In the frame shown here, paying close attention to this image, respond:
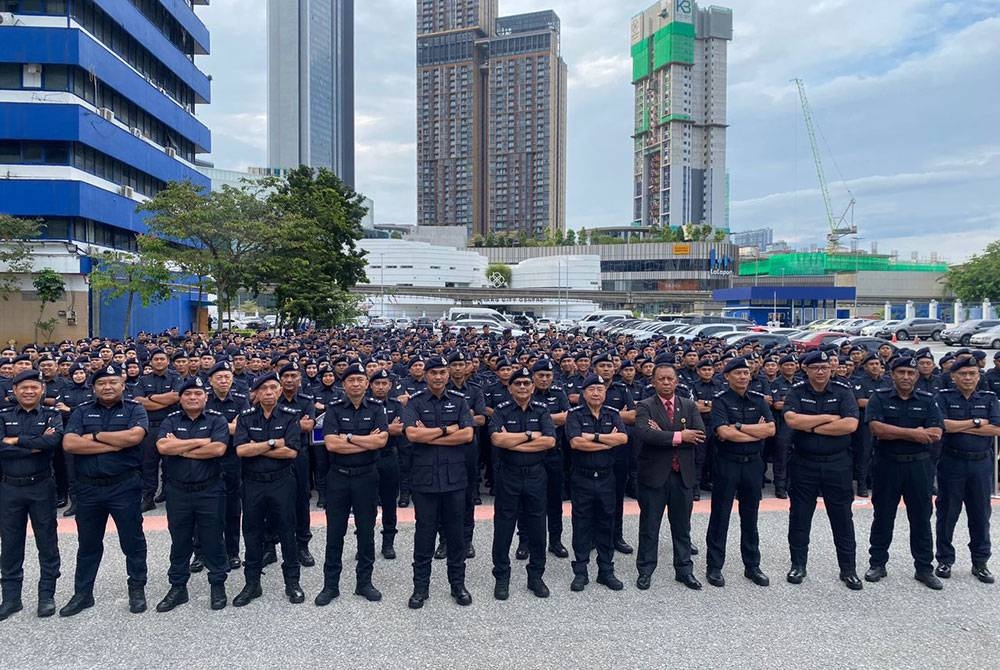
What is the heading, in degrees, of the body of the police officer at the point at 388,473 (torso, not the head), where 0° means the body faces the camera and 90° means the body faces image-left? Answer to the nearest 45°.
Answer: approximately 0°

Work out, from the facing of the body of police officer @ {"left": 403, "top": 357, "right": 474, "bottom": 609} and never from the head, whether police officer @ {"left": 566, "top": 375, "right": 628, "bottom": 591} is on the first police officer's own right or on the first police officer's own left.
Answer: on the first police officer's own left

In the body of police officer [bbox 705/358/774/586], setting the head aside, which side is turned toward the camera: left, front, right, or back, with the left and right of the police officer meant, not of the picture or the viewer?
front

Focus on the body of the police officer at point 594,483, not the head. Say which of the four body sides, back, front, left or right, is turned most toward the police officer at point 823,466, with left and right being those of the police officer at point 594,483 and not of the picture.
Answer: left

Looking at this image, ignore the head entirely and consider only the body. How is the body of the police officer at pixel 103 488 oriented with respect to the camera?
toward the camera

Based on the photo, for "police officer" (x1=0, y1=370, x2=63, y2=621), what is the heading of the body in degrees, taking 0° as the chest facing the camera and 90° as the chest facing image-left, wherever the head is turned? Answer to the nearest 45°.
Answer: approximately 0°

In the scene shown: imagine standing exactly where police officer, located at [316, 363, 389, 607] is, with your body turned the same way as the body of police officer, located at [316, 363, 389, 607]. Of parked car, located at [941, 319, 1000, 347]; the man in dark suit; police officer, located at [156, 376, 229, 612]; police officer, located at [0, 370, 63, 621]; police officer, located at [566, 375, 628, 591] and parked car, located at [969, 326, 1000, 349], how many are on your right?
2

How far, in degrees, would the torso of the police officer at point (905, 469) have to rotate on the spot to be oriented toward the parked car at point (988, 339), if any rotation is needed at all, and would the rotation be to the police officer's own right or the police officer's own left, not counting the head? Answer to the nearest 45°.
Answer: approximately 180°

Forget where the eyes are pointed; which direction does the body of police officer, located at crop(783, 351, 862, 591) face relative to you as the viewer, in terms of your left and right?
facing the viewer

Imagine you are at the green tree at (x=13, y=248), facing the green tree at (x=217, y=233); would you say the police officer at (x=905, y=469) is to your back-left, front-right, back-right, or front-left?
front-right

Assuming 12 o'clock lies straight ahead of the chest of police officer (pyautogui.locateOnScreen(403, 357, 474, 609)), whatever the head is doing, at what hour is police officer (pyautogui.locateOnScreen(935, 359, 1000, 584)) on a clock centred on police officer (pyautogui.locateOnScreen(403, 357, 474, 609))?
police officer (pyautogui.locateOnScreen(935, 359, 1000, 584)) is roughly at 9 o'clock from police officer (pyautogui.locateOnScreen(403, 357, 474, 609)).
